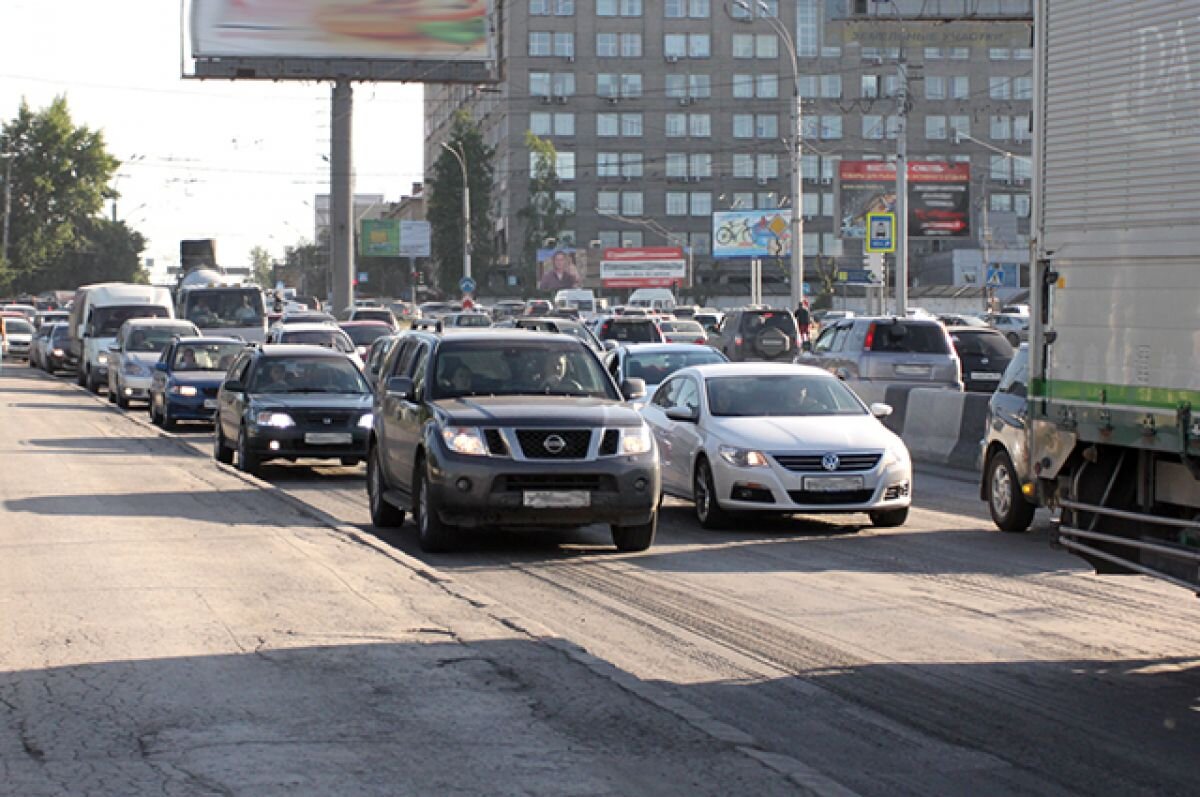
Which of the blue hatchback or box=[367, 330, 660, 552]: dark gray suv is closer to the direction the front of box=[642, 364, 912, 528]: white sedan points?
the dark gray suv

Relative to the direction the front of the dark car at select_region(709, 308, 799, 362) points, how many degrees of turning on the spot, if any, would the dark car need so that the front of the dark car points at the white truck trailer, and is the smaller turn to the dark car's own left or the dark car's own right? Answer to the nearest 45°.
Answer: approximately 135° to the dark car's own left

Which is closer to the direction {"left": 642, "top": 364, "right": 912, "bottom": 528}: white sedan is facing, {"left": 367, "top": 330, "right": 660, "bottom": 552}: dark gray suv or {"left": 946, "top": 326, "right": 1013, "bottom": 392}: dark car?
the dark gray suv

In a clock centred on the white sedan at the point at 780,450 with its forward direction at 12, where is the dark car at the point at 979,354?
The dark car is roughly at 8 o'clock from the white sedan.

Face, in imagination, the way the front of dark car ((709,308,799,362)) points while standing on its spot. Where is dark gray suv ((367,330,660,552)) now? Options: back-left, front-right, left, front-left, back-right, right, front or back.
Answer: back-left

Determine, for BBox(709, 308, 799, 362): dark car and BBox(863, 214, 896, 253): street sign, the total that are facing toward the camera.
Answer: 1

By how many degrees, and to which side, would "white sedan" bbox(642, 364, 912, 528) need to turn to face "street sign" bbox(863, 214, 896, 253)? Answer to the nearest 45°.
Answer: approximately 135° to its left

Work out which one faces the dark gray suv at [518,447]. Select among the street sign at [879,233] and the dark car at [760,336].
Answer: the street sign

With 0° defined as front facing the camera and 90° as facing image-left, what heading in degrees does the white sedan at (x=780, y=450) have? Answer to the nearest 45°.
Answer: approximately 315°

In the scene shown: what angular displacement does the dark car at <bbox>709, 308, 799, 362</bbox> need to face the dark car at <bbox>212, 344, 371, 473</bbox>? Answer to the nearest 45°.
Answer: approximately 135° to its left

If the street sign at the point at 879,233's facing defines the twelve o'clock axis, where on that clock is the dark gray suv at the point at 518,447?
The dark gray suv is roughly at 12 o'clock from the street sign.

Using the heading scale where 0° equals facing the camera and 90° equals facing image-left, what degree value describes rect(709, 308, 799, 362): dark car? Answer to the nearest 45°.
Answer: approximately 135°
